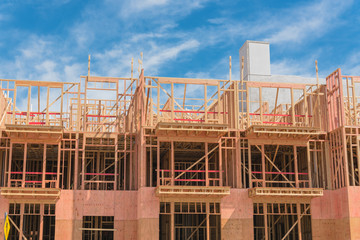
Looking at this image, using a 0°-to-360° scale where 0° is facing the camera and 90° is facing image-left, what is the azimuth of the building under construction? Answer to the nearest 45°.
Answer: approximately 0°
